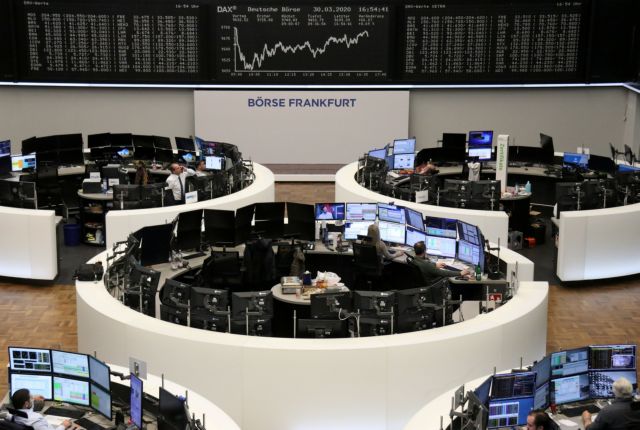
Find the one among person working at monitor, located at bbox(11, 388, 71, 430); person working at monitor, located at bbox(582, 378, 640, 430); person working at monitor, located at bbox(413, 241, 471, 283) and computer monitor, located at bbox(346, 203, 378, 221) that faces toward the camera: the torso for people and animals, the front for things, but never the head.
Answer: the computer monitor

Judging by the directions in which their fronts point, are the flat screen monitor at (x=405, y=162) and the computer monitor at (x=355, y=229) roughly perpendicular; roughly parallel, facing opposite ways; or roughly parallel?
roughly parallel

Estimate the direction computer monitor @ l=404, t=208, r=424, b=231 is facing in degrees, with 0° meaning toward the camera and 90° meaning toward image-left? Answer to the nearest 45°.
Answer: approximately 45°

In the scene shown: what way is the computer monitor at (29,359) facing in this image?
toward the camera

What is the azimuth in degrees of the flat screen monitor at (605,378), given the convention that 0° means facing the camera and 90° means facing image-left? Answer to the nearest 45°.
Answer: approximately 0°

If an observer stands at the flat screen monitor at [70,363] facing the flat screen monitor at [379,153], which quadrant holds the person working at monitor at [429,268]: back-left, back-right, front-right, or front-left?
front-right

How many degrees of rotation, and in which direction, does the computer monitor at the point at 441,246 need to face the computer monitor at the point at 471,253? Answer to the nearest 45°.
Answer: approximately 90° to its left

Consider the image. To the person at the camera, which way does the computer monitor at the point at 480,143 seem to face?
facing the viewer

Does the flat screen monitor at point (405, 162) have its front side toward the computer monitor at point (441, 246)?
yes

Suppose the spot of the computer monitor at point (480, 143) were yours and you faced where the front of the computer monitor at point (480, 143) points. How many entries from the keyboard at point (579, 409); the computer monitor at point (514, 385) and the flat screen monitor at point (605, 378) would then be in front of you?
3

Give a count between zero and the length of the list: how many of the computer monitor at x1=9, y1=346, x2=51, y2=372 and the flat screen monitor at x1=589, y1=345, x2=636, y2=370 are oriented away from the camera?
0

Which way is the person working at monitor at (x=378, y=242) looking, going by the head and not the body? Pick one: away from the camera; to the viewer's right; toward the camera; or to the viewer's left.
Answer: away from the camera

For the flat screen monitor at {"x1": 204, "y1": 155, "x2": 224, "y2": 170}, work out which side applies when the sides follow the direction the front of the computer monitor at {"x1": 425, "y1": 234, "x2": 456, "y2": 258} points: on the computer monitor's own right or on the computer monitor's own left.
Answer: on the computer monitor's own right

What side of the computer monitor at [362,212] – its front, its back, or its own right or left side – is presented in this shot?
front

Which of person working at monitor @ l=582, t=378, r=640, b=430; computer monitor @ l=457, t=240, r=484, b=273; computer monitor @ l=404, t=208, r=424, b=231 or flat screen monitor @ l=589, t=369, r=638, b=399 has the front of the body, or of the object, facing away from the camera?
the person working at monitor

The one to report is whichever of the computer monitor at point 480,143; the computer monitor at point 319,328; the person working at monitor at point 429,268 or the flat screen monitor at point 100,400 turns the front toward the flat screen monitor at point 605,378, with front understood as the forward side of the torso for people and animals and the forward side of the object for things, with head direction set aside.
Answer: the computer monitor at point 480,143

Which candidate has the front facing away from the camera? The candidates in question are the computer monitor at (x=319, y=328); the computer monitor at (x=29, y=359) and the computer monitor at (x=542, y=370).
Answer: the computer monitor at (x=319, y=328)
